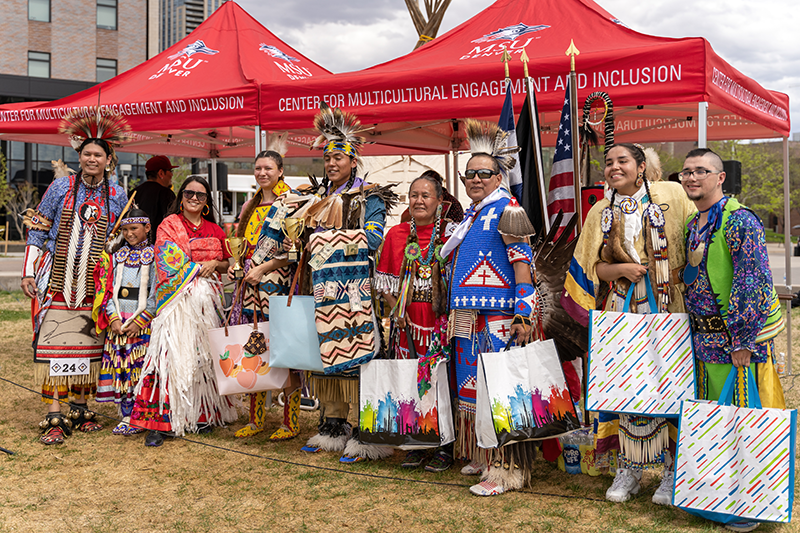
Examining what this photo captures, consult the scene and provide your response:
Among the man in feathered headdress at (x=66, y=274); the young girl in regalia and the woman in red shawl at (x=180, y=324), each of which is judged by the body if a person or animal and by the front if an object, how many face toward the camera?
3

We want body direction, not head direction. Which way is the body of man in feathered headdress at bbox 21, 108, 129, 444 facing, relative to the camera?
toward the camera

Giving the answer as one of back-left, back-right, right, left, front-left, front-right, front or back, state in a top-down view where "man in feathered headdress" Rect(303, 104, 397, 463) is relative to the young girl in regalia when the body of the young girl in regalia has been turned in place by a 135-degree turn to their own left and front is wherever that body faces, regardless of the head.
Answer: right

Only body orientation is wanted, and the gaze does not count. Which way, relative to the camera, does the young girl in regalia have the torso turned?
toward the camera

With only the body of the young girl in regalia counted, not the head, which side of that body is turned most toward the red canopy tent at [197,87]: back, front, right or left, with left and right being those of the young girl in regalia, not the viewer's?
back

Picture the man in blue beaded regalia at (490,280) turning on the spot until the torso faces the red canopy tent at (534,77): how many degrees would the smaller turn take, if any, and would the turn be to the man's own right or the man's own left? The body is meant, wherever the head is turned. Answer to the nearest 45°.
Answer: approximately 135° to the man's own right

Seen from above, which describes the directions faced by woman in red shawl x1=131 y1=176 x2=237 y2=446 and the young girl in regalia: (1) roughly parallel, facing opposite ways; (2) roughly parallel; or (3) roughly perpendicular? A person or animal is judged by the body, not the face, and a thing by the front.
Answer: roughly parallel

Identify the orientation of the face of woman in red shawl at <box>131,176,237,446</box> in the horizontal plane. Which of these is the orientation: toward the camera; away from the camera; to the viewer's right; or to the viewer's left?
toward the camera

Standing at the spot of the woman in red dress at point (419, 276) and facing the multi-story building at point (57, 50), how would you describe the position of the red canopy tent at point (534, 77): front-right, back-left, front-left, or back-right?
front-right

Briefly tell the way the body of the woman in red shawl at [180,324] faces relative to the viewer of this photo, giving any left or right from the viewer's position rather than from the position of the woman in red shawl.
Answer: facing the viewer

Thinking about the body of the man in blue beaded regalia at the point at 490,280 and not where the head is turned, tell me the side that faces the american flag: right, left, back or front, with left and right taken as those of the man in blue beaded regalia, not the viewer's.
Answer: back

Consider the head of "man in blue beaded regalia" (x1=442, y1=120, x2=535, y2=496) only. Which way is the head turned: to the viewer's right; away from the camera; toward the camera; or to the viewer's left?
toward the camera

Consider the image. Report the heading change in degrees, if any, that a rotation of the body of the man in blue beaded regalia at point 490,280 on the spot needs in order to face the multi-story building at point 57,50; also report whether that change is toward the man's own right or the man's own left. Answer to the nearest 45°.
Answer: approximately 90° to the man's own right

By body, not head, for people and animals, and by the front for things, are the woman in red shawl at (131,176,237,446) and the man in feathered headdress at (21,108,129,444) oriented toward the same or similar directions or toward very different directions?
same or similar directions
